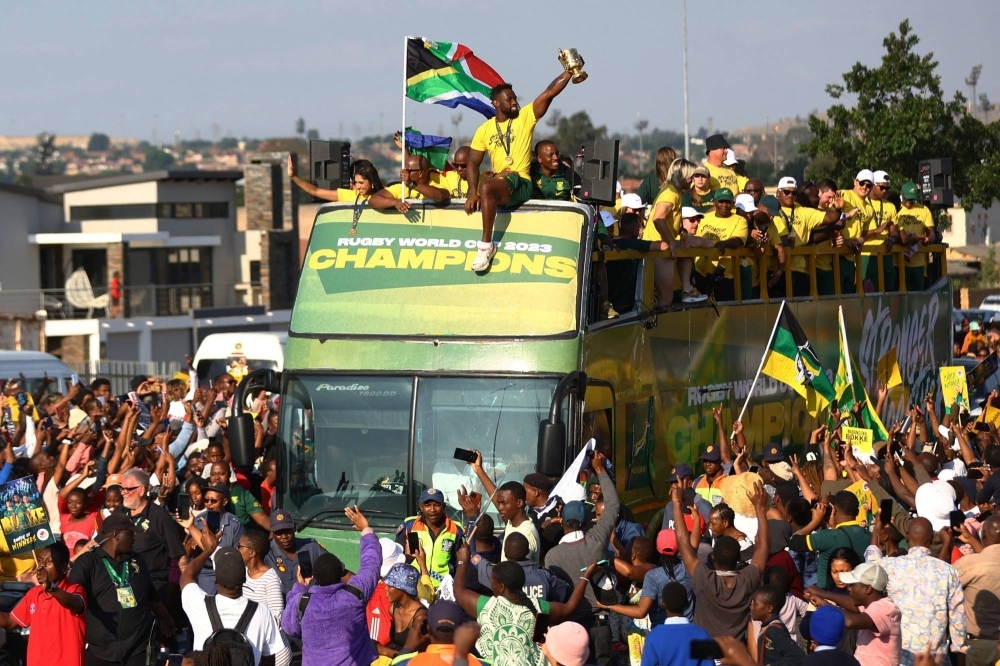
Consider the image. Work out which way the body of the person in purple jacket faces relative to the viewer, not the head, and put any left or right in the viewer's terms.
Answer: facing away from the viewer

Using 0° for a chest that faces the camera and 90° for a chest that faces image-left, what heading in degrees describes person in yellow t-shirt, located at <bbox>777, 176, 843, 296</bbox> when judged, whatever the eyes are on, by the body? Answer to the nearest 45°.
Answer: approximately 0°

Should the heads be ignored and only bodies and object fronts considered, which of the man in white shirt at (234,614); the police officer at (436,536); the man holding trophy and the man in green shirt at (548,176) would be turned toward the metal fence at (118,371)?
the man in white shirt

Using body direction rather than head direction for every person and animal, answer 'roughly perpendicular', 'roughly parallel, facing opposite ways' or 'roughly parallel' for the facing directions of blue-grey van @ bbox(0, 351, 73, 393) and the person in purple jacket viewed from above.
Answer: roughly perpendicular

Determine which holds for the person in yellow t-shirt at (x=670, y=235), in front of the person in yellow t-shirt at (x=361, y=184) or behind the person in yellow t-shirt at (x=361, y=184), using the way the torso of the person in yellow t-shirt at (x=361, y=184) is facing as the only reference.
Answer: behind

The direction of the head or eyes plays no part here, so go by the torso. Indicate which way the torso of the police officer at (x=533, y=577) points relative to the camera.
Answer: away from the camera

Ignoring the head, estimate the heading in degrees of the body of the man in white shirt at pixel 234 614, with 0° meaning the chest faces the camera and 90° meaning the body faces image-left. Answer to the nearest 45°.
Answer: approximately 180°

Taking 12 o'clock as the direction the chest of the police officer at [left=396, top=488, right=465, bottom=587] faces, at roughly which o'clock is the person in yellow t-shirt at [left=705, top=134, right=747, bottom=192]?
The person in yellow t-shirt is roughly at 7 o'clock from the police officer.
